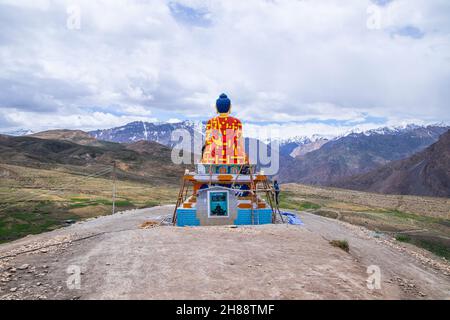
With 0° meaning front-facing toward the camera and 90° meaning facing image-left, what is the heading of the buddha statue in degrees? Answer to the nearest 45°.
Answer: approximately 180°

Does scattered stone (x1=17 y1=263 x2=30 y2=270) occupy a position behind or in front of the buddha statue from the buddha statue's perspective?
behind
